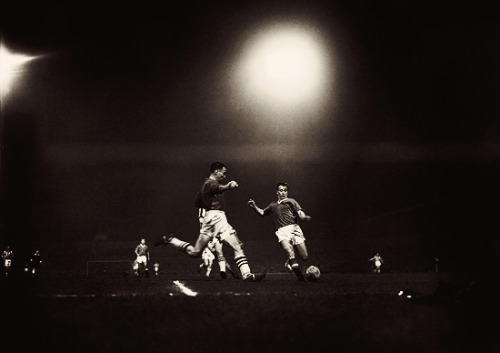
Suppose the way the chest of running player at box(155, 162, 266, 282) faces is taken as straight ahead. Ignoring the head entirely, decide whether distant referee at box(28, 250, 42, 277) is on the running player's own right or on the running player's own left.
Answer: on the running player's own left

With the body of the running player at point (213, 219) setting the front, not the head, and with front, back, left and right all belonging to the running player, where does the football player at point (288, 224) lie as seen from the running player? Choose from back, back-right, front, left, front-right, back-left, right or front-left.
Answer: front-left

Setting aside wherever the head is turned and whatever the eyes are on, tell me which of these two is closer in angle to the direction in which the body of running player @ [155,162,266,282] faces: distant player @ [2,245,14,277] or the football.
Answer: the football

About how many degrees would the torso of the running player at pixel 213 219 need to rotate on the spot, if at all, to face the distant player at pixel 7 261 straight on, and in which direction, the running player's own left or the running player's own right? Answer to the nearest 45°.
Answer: approximately 135° to the running player's own left

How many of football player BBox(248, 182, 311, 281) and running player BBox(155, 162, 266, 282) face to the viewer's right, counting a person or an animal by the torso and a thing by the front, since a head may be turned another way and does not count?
1

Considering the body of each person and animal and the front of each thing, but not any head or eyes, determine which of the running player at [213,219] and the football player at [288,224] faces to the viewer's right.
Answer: the running player

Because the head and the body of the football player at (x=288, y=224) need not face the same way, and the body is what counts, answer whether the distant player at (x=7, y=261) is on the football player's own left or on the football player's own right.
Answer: on the football player's own right

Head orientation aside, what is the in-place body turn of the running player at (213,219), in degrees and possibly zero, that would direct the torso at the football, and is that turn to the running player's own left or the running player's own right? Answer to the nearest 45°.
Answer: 0° — they already face it

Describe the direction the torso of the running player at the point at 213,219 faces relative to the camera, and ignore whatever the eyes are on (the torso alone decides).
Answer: to the viewer's right

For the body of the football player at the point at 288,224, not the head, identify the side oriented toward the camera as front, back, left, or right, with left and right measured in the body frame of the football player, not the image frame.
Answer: front

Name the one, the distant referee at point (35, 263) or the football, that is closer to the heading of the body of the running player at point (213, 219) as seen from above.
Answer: the football

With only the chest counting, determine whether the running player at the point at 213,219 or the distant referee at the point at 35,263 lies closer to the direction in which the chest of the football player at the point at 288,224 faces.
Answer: the running player
